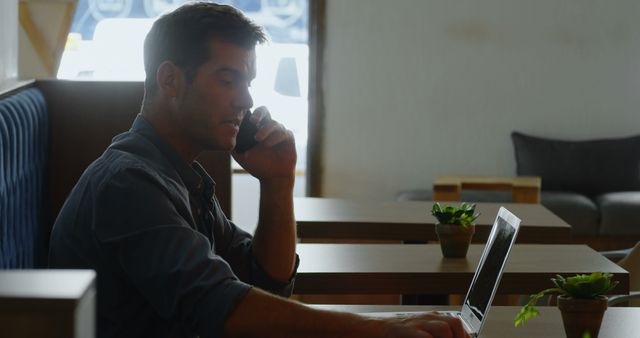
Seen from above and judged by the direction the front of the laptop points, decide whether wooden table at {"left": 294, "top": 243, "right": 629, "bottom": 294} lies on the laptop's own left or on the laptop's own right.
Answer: on the laptop's own right

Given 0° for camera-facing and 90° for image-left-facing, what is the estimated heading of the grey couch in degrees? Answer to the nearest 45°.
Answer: approximately 0°

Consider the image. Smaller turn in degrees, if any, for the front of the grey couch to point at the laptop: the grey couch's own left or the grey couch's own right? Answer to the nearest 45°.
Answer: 0° — it already faces it

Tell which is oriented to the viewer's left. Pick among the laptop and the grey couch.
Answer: the laptop

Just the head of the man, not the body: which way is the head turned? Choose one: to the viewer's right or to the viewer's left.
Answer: to the viewer's right

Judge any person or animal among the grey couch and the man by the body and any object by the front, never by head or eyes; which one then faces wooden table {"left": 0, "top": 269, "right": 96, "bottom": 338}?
the grey couch

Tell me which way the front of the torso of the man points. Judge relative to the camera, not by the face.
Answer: to the viewer's right

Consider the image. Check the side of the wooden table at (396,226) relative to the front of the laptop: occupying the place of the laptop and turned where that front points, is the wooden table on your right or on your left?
on your right

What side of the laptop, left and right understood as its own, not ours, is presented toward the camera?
left

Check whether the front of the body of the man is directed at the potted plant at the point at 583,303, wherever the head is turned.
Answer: yes

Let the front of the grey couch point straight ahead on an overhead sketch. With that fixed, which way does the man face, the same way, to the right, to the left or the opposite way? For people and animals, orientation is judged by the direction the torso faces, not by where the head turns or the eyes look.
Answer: to the left
